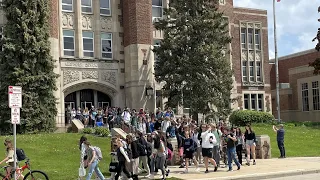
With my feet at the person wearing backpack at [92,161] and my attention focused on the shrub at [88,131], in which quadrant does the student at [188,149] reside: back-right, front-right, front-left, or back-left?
front-right

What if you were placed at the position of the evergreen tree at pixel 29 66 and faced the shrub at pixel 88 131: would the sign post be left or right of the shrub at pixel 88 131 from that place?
right

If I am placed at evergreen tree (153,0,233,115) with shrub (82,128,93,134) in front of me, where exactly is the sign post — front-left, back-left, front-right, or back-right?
front-left

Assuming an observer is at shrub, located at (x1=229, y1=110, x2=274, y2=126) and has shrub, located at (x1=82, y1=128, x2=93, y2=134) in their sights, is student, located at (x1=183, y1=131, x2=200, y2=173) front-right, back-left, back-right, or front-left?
front-left

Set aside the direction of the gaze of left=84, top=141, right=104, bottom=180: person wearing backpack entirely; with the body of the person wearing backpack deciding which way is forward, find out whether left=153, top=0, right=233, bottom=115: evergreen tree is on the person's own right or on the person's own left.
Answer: on the person's own right

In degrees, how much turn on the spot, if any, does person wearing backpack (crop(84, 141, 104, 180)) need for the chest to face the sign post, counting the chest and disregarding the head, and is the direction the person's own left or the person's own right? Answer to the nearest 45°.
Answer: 0° — they already face it

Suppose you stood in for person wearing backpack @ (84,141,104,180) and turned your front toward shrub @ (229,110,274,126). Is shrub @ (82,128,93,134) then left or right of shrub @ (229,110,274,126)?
left

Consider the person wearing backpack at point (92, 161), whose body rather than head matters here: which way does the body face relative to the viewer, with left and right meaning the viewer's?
facing to the left of the viewer

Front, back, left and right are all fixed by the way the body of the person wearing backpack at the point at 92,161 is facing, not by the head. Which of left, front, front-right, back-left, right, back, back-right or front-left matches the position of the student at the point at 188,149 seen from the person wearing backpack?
back-right

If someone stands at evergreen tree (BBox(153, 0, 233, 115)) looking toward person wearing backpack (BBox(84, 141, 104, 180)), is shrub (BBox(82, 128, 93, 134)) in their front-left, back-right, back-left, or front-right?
front-right
